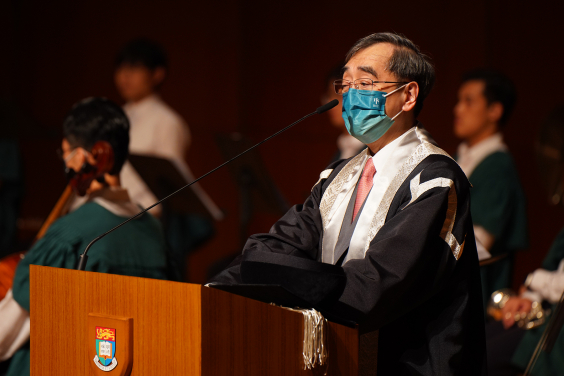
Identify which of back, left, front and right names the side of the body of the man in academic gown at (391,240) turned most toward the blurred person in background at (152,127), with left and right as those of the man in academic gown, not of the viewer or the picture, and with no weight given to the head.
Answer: right

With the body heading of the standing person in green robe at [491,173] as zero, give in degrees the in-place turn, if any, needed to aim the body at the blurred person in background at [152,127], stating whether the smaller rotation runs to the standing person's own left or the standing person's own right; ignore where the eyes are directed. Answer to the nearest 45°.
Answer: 0° — they already face them

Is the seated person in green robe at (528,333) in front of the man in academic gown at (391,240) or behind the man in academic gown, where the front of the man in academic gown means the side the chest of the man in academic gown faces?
behind

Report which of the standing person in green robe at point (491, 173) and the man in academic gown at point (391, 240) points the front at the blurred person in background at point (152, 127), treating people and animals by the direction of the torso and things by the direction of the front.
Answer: the standing person in green robe

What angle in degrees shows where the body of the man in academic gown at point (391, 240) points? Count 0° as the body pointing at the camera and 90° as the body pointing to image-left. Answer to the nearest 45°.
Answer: approximately 45°

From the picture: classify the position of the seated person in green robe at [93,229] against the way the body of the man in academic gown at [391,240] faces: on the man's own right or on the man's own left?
on the man's own right

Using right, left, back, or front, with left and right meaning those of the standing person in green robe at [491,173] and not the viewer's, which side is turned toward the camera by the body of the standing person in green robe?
left
